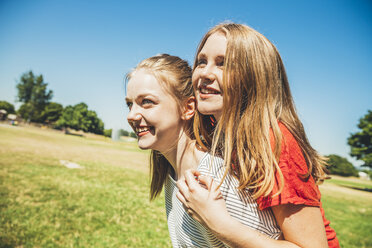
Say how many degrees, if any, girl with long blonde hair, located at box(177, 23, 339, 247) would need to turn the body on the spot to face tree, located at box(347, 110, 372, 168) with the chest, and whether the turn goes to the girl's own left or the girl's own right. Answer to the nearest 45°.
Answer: approximately 90° to the girl's own right

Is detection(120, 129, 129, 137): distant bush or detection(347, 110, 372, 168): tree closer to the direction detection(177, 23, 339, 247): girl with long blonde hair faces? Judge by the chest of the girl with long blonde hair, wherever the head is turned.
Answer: the distant bush

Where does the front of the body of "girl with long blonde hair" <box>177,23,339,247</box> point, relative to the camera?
to the viewer's left
